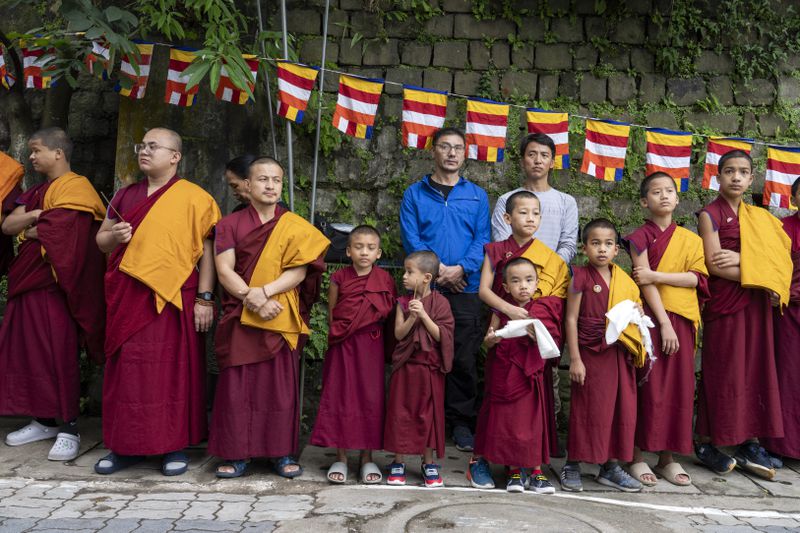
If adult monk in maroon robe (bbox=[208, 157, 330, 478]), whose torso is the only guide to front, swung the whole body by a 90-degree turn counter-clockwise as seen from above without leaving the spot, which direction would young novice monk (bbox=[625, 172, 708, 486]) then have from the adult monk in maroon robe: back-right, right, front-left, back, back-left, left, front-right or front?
front

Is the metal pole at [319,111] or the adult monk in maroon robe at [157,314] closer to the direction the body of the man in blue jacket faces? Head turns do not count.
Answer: the adult monk in maroon robe

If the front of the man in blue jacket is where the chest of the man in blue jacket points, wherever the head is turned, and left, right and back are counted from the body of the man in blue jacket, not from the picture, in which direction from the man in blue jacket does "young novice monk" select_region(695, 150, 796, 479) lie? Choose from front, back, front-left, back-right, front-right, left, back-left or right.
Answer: left

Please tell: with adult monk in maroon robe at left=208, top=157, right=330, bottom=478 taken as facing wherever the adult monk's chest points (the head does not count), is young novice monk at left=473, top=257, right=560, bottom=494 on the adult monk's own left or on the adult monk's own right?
on the adult monk's own left

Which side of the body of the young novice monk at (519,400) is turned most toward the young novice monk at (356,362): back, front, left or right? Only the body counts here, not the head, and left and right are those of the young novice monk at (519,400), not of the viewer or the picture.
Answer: right

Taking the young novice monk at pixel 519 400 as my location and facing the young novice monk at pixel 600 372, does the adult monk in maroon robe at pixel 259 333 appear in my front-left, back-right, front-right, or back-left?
back-left

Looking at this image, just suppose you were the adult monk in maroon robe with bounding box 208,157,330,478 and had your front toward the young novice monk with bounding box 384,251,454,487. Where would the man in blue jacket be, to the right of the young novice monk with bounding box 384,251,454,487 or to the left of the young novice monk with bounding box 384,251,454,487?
left

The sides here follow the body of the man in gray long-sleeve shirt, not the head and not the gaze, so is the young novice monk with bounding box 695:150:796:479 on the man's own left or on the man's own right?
on the man's own left

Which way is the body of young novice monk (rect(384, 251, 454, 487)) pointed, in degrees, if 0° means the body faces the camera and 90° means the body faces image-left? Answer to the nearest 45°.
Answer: approximately 0°
